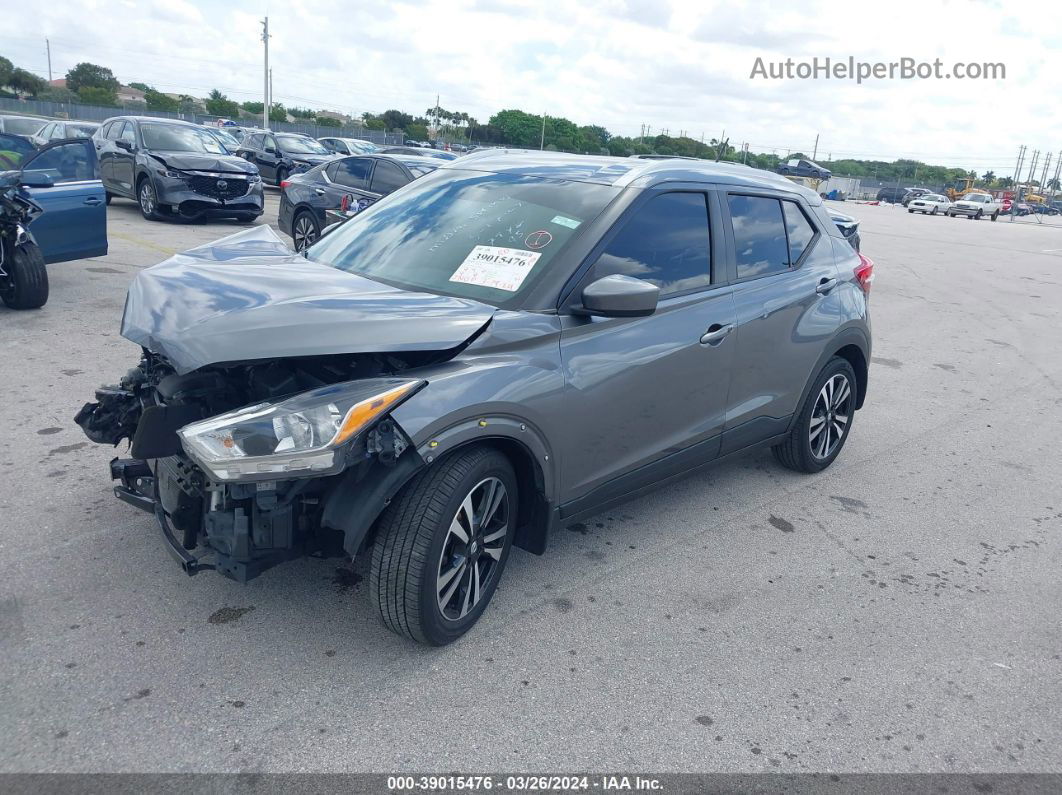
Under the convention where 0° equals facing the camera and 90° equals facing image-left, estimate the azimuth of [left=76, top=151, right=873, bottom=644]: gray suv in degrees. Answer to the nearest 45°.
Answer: approximately 45°

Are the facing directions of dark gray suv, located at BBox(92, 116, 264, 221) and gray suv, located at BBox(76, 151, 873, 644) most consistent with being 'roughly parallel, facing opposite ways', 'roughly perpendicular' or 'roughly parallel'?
roughly perpendicular

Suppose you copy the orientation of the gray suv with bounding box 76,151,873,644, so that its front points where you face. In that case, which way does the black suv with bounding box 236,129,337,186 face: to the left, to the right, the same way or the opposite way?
to the left

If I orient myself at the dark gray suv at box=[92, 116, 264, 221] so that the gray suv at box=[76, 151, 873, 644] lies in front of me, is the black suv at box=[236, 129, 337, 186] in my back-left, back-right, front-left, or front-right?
back-left

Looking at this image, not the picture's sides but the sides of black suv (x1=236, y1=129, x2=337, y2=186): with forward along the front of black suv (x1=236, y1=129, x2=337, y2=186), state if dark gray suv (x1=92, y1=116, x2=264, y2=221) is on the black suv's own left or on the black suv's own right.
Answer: on the black suv's own right

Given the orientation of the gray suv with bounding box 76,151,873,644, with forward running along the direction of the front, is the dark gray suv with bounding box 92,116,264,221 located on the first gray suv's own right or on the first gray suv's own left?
on the first gray suv's own right

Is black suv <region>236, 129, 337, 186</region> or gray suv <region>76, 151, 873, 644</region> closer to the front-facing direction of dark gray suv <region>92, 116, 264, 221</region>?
the gray suv

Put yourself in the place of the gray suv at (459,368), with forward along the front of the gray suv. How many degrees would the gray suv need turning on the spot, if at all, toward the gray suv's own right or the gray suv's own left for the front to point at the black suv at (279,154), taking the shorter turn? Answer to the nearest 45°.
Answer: approximately 135° to the gray suv's own right
